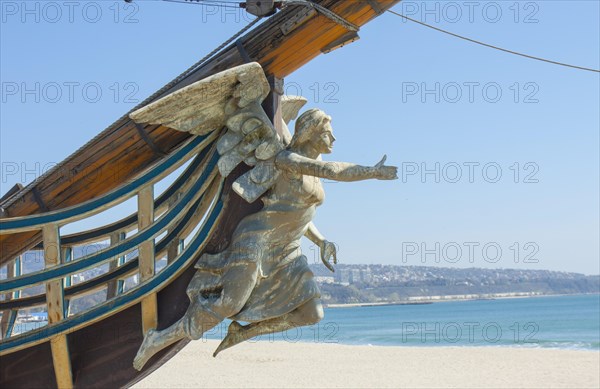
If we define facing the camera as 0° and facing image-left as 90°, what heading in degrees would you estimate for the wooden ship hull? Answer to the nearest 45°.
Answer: approximately 270°

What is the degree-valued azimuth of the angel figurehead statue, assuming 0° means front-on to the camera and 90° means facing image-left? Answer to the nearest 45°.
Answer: approximately 270°
